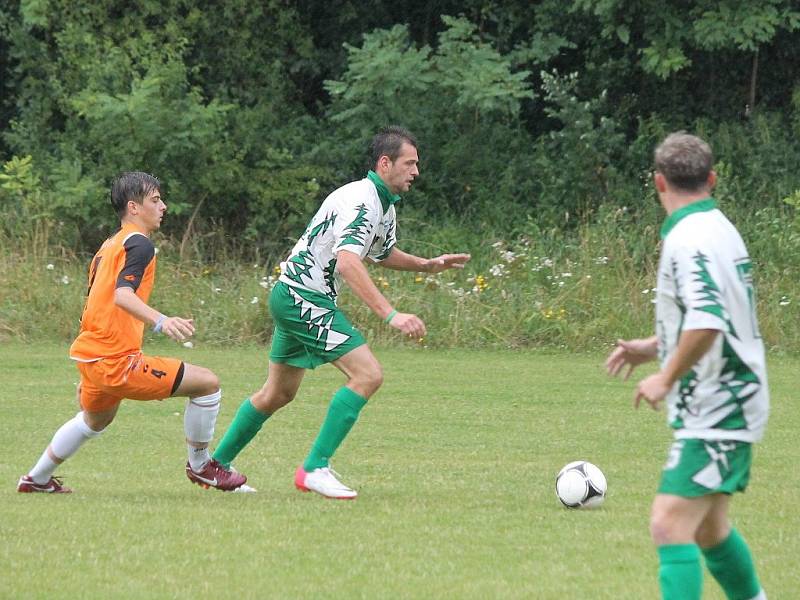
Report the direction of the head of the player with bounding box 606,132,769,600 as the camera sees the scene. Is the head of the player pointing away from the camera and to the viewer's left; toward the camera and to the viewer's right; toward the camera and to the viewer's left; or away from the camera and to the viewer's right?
away from the camera and to the viewer's left

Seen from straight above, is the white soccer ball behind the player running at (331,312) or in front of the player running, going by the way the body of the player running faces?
in front

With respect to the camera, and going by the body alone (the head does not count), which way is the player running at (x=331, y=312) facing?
to the viewer's right

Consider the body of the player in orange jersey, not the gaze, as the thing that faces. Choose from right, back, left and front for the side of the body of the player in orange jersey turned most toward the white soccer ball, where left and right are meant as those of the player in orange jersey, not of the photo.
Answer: front

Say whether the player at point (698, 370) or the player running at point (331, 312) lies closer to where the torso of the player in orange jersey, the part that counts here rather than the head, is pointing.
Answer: the player running

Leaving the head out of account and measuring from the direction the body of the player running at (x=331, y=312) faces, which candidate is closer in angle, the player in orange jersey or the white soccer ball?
the white soccer ball

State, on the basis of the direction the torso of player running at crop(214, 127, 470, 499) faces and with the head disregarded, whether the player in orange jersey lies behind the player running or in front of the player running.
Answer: behind

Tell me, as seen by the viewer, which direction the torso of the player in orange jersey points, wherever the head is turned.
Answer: to the viewer's right

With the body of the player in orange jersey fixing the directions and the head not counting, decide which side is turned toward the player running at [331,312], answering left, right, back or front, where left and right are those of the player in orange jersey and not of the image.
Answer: front

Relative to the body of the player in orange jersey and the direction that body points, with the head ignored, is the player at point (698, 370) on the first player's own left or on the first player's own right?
on the first player's own right
